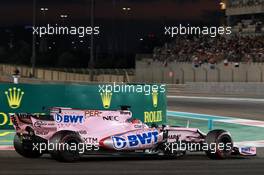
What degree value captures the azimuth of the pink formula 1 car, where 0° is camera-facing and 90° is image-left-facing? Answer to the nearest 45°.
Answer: approximately 225°
